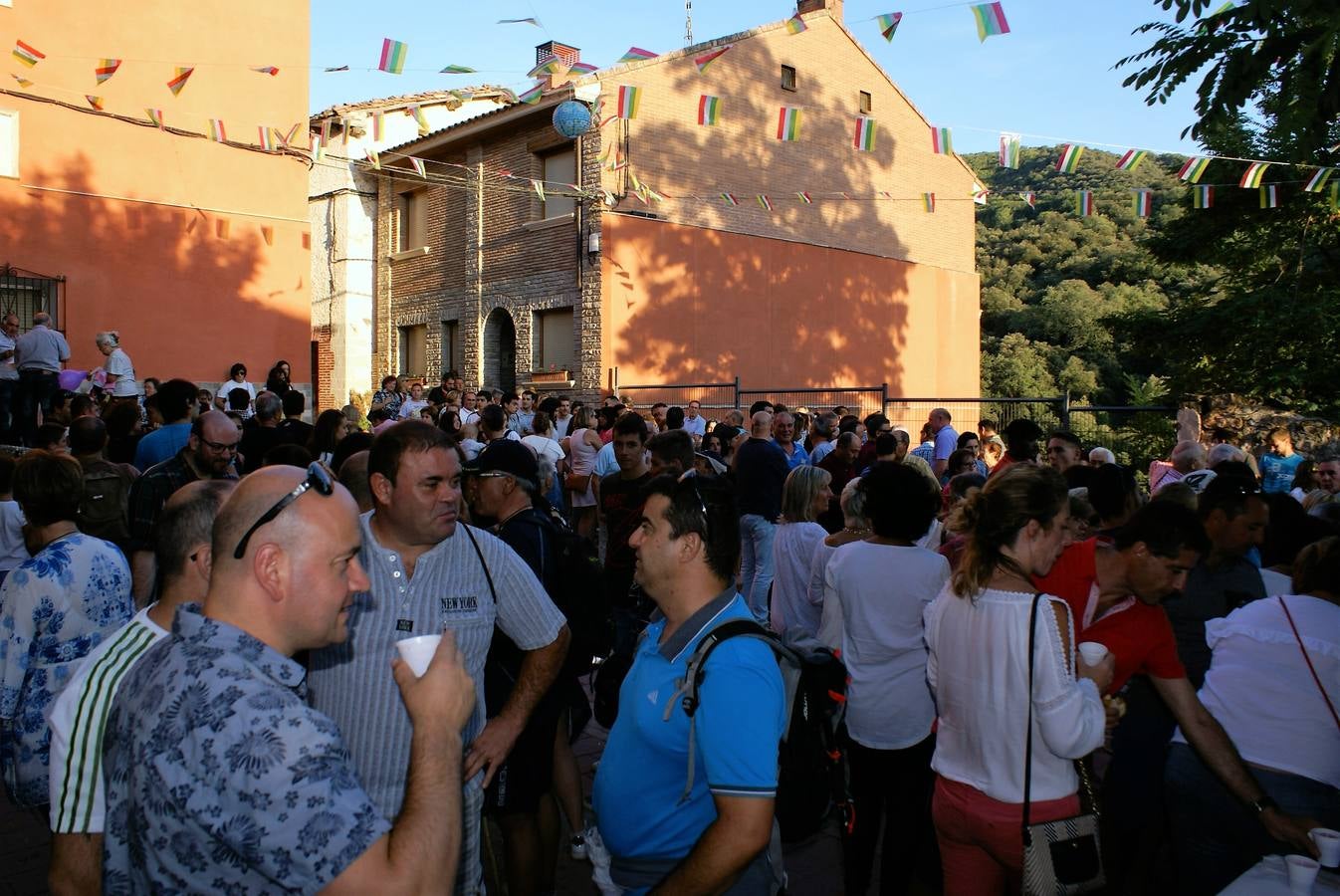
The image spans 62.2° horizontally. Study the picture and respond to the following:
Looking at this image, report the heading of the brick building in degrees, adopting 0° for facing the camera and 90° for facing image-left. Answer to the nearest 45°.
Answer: approximately 45°

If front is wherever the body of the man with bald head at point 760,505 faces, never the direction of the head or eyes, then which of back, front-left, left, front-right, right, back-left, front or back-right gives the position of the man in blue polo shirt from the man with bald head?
back

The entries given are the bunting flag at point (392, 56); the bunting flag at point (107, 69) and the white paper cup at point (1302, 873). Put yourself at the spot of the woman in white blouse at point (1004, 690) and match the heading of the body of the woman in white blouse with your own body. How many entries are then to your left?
2

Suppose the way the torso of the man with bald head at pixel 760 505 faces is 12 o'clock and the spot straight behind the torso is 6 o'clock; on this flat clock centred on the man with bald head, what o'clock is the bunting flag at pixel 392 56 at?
The bunting flag is roughly at 10 o'clock from the man with bald head.

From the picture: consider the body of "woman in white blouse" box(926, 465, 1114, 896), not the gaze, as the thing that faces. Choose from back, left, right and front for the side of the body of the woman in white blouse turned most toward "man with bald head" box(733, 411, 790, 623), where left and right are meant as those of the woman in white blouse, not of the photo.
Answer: left

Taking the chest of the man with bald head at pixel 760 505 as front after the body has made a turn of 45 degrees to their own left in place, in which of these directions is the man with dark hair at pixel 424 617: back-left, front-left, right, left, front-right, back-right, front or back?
back-left

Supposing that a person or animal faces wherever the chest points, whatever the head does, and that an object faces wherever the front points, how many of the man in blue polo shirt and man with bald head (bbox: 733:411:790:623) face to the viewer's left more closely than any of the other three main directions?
1

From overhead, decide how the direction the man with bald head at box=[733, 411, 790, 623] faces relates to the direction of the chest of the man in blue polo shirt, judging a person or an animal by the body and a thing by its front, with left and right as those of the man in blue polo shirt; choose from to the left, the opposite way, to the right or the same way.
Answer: to the right

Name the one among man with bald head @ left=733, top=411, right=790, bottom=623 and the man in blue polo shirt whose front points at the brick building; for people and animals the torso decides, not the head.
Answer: the man with bald head

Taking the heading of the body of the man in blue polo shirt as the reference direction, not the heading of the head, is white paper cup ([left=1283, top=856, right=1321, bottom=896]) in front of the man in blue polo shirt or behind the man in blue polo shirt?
behind

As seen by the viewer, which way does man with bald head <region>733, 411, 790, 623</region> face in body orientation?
away from the camera

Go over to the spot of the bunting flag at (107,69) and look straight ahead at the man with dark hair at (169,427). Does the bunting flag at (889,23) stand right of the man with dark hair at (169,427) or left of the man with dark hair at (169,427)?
left

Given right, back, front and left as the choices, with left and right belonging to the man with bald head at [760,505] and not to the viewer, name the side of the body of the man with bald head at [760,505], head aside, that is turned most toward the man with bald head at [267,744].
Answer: back

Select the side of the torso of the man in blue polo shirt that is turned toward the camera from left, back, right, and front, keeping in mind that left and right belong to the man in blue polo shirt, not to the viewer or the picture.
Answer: left
